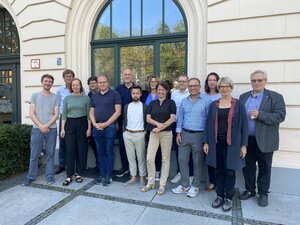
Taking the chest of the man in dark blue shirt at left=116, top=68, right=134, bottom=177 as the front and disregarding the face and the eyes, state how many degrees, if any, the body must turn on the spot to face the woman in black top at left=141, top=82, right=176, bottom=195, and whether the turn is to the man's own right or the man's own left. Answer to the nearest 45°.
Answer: approximately 45° to the man's own left

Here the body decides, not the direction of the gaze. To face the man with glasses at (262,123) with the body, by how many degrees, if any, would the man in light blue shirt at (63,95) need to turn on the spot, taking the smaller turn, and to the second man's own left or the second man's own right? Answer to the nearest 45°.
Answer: approximately 45° to the second man's own left

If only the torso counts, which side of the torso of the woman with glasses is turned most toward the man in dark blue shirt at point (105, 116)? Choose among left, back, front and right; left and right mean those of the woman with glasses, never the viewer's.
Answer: right
